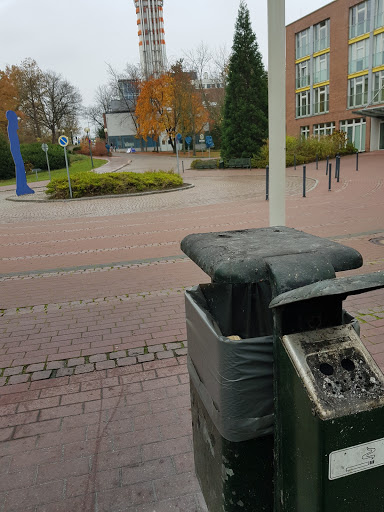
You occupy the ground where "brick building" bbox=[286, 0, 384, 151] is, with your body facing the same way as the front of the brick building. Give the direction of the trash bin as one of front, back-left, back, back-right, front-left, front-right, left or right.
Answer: front-left

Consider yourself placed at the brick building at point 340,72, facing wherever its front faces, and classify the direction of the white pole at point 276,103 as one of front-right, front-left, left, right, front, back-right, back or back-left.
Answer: front-left

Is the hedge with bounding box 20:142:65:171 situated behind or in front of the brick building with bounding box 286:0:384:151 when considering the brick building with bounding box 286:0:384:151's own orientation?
in front

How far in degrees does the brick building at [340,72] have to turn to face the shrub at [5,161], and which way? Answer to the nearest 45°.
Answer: approximately 45° to its right
